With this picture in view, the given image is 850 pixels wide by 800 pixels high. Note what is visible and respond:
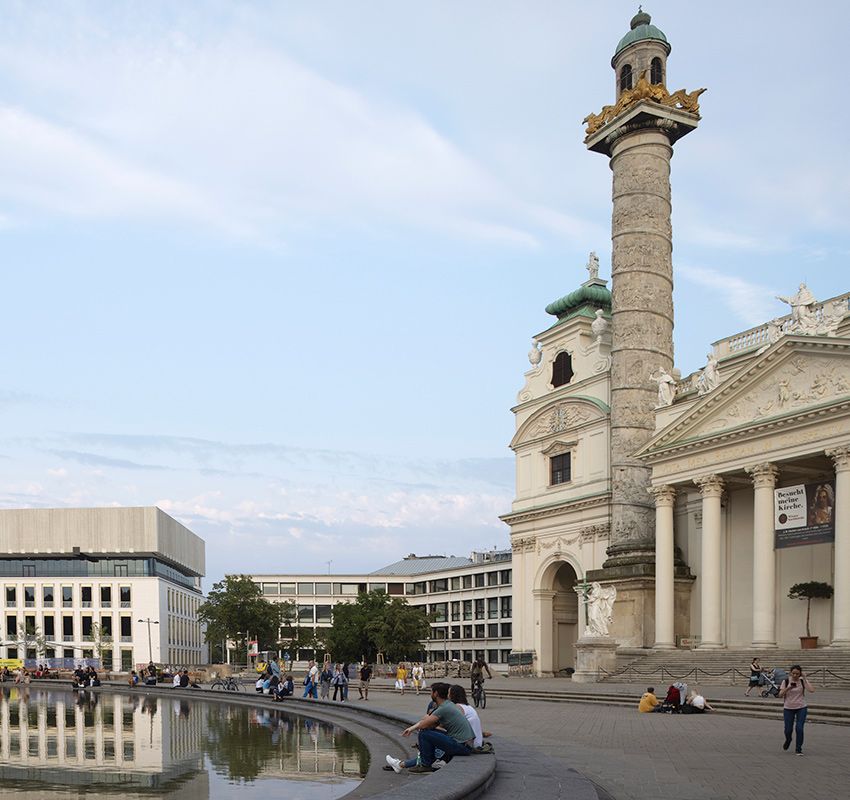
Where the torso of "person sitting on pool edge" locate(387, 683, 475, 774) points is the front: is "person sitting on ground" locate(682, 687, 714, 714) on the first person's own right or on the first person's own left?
on the first person's own right

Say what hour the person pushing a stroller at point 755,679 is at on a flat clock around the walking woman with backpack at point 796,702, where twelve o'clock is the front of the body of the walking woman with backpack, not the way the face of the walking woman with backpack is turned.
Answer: The person pushing a stroller is roughly at 6 o'clock from the walking woman with backpack.

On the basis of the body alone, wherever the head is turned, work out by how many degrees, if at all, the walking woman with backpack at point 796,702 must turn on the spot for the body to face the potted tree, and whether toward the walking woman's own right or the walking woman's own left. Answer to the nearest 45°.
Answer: approximately 180°

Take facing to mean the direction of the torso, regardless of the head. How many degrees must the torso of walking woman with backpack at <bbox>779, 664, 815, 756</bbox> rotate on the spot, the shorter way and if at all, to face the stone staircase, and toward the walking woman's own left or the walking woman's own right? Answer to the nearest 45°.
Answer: approximately 180°

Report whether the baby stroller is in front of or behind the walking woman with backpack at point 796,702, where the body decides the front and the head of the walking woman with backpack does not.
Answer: behind

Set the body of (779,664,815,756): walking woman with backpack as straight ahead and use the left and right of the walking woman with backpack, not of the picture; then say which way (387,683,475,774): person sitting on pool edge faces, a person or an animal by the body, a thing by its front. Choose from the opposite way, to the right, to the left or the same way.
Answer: to the right

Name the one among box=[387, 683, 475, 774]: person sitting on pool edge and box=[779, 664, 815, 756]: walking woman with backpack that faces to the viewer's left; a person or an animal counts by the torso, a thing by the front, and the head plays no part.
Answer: the person sitting on pool edge

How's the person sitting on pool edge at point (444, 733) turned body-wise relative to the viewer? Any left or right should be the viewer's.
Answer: facing to the left of the viewer

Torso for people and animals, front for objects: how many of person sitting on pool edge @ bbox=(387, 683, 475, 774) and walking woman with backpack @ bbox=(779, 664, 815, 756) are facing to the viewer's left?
1

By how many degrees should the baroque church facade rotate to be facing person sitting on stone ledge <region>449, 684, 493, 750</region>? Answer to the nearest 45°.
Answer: approximately 45° to its left

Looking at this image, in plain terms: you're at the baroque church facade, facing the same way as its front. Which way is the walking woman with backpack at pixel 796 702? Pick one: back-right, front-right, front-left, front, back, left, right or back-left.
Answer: front-left
